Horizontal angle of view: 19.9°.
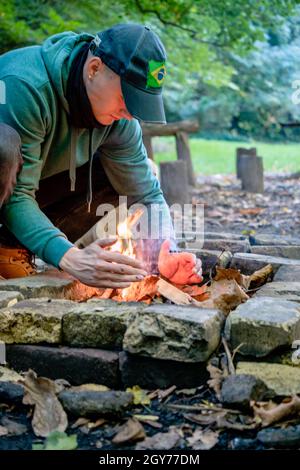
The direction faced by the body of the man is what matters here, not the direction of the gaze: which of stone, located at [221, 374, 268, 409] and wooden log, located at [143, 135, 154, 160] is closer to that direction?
the stone

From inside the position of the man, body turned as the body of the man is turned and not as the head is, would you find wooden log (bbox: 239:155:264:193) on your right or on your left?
on your left

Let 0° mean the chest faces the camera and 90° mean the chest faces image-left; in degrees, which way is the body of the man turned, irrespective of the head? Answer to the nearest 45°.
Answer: approximately 315°

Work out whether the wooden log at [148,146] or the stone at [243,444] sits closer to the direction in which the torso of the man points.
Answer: the stone

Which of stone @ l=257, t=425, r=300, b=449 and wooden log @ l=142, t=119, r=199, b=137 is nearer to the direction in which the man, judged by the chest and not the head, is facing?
the stone
